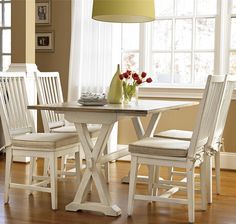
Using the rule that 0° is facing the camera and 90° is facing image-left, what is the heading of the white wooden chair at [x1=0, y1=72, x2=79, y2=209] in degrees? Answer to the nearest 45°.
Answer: approximately 315°

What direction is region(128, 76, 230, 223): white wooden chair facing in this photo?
to the viewer's left

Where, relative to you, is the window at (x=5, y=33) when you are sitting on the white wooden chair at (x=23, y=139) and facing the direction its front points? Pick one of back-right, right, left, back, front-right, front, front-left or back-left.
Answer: back-left

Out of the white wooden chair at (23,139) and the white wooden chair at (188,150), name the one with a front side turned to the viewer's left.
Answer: the white wooden chair at (188,150)

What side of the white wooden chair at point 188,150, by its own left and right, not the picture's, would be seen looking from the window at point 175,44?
right

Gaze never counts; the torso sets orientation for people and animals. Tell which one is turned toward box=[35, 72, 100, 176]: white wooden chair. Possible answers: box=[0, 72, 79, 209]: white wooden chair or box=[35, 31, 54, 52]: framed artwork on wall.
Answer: the framed artwork on wall

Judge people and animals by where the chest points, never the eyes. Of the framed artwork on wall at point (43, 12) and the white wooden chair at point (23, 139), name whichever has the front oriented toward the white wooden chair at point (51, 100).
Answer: the framed artwork on wall
